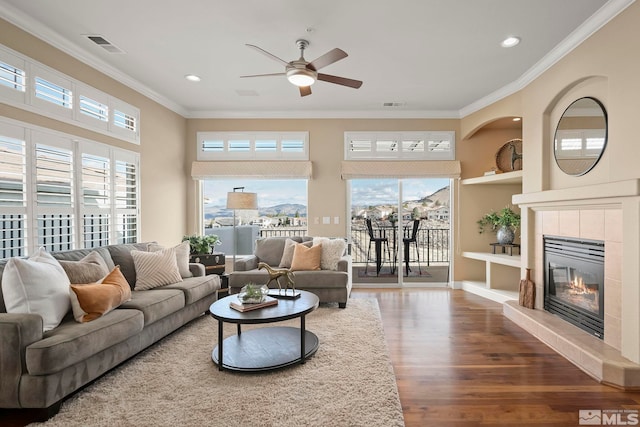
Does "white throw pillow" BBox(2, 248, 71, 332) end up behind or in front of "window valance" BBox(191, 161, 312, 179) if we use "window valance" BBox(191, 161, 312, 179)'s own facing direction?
in front

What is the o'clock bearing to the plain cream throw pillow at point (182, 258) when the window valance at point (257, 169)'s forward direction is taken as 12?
The plain cream throw pillow is roughly at 1 o'clock from the window valance.

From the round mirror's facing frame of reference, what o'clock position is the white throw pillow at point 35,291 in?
The white throw pillow is roughly at 12 o'clock from the round mirror.

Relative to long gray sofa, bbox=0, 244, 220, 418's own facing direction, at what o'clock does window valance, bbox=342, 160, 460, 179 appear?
The window valance is roughly at 10 o'clock from the long gray sofa.

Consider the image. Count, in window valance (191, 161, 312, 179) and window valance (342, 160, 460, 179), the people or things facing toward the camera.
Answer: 2

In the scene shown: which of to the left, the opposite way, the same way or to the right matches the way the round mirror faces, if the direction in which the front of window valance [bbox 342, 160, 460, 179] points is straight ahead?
to the right

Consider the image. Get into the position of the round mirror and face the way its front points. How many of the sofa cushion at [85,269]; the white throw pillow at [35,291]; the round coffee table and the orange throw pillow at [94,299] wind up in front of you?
4

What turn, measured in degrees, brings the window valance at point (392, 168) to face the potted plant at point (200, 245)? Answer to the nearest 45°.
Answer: approximately 45° to its right

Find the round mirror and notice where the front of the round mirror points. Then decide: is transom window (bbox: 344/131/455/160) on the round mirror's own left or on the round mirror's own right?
on the round mirror's own right

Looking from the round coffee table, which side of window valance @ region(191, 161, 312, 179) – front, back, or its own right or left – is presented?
front

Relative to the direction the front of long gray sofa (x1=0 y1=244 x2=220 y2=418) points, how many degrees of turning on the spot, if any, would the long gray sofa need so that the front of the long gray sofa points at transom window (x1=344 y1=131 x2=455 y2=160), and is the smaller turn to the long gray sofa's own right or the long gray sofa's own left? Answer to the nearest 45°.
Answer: approximately 45° to the long gray sofa's own left

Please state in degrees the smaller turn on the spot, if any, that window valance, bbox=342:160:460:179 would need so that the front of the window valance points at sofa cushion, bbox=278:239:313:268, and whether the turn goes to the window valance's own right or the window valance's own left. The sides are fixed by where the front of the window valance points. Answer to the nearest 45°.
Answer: approximately 45° to the window valance's own right

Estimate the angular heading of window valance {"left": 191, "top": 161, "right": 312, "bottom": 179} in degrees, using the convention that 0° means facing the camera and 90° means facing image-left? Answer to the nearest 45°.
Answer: approximately 0°

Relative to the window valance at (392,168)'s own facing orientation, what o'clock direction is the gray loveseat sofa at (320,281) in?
The gray loveseat sofa is roughly at 1 o'clock from the window valance.

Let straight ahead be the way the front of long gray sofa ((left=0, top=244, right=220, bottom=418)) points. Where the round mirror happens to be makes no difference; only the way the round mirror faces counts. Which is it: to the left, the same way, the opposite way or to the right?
the opposite way

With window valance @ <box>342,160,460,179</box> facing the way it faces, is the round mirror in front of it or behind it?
in front

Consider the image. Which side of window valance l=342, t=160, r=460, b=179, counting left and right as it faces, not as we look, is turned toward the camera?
front

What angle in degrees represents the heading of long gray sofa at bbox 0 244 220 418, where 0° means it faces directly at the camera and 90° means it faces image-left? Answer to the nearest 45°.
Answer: approximately 315°
